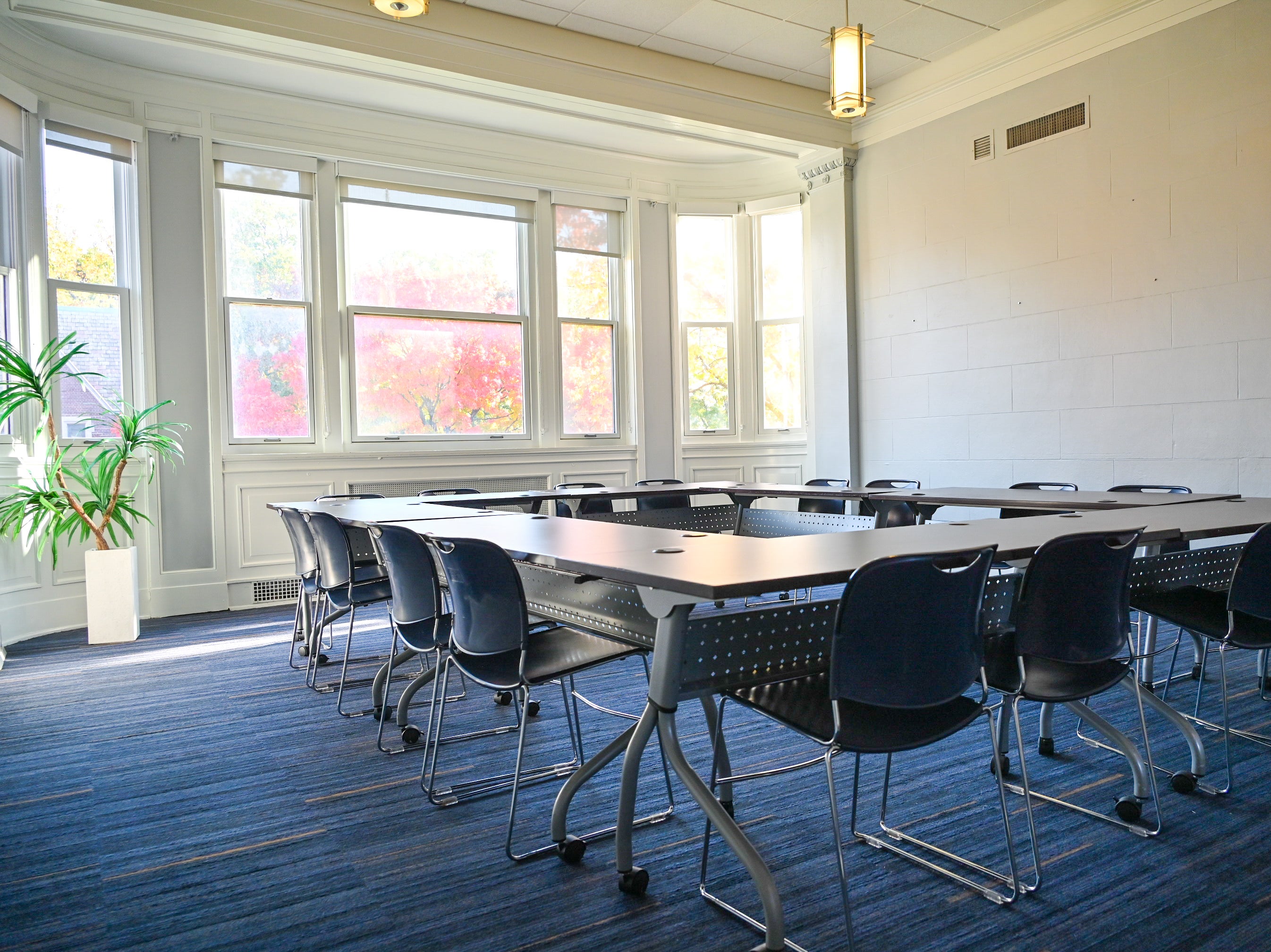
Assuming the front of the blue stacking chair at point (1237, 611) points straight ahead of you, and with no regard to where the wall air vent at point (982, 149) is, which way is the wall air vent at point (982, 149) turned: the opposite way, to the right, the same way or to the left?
to the left

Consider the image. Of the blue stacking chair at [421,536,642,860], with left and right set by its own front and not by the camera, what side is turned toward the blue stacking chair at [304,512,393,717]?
left

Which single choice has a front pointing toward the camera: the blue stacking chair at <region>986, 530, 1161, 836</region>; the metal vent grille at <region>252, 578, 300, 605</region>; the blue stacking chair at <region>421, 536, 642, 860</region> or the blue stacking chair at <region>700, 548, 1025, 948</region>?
the metal vent grille

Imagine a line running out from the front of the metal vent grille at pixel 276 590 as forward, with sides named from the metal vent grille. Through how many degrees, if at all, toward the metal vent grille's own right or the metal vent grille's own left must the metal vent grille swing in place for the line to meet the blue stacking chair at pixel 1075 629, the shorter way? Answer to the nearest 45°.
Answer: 0° — it already faces it

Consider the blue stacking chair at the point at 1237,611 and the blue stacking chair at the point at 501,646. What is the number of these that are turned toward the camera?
0

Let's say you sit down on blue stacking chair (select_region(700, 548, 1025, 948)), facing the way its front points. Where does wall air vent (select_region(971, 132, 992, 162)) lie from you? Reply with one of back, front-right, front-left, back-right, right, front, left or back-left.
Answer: front-right

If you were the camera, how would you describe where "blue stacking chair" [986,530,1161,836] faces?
facing away from the viewer and to the left of the viewer

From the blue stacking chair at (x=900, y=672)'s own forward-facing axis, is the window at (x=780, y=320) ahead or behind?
ahead

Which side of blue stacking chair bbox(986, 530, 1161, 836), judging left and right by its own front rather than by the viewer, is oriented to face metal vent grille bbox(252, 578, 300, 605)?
front

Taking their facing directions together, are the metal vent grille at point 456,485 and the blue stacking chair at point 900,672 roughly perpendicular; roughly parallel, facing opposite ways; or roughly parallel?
roughly parallel, facing opposite ways

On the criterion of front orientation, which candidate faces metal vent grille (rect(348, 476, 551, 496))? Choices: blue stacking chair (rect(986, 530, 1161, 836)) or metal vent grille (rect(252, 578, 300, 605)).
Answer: the blue stacking chair

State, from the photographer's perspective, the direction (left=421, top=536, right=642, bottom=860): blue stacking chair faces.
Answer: facing away from the viewer and to the right of the viewer

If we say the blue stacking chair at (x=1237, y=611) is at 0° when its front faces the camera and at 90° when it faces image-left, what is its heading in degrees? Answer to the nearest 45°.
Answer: approximately 135°

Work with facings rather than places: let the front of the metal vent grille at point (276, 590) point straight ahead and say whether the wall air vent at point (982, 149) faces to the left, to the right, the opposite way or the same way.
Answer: to the right

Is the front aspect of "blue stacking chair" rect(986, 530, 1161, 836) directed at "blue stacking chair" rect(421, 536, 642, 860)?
no

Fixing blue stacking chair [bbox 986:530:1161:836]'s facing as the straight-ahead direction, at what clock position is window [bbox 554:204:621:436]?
The window is roughly at 12 o'clock from the blue stacking chair.

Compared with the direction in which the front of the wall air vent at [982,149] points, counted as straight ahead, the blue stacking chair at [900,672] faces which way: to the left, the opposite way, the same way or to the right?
to the right

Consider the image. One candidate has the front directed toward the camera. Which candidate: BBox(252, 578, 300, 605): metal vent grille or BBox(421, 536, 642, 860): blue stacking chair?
the metal vent grille

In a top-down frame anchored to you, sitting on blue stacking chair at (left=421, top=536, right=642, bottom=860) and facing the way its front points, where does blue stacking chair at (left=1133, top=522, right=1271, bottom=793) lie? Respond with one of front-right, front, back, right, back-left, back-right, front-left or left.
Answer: front-right

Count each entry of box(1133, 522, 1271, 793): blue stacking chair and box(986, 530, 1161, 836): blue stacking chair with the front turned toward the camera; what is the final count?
0

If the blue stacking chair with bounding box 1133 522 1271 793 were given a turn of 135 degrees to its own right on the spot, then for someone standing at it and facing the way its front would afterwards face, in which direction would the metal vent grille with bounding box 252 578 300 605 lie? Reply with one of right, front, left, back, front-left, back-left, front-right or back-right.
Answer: back

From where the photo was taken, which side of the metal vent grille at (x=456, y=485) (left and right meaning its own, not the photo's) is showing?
front
